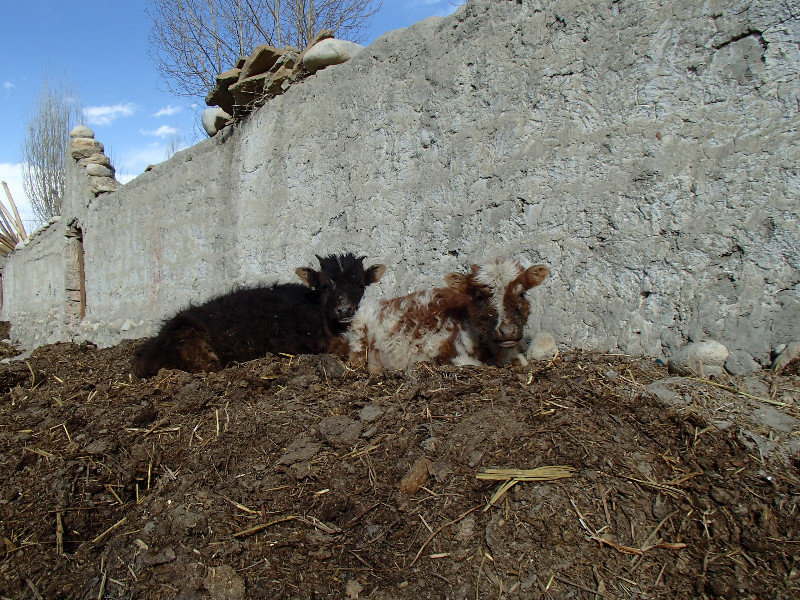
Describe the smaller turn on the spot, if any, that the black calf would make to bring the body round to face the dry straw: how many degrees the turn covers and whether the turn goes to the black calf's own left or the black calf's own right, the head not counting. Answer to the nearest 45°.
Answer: approximately 90° to the black calf's own right

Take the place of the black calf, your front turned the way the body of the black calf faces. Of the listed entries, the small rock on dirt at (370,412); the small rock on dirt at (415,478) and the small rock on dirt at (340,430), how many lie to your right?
3

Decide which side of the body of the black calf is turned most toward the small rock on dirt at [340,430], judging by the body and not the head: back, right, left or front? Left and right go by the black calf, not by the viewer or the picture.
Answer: right

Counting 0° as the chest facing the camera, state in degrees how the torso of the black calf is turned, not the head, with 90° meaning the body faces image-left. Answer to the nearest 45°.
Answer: approximately 270°

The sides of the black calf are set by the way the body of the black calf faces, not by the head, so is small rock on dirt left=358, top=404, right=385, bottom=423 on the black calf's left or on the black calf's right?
on the black calf's right

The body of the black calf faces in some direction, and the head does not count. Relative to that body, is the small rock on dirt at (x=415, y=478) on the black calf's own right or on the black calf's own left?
on the black calf's own right

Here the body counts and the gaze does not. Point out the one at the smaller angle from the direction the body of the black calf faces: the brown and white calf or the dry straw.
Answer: the brown and white calf

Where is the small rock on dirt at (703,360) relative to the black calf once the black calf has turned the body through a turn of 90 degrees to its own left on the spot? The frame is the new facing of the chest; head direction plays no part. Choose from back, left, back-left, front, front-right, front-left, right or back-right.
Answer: back-right

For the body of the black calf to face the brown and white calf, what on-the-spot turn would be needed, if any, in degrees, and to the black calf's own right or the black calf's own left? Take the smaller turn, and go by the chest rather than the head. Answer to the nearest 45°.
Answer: approximately 45° to the black calf's own right
